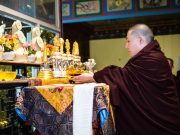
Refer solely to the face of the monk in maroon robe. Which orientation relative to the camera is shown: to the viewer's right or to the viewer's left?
to the viewer's left

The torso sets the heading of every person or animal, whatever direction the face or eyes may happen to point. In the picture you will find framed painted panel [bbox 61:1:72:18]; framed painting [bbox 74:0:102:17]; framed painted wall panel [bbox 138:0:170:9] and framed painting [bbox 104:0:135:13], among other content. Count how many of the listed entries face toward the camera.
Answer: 4

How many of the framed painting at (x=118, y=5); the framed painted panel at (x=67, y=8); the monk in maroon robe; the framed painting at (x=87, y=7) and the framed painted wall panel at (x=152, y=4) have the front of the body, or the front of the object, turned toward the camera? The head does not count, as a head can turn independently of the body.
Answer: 4

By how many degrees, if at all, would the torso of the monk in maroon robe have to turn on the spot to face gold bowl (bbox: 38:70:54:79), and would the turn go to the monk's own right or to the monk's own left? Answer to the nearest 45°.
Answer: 0° — they already face it

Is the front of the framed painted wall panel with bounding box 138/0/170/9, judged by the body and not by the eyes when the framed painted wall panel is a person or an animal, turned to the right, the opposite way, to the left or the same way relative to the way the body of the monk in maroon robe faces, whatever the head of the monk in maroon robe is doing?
to the left

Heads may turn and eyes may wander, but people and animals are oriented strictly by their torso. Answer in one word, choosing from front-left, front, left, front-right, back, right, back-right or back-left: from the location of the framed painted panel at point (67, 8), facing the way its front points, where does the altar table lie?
front

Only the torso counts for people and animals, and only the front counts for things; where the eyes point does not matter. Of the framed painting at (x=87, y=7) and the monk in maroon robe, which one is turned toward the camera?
the framed painting

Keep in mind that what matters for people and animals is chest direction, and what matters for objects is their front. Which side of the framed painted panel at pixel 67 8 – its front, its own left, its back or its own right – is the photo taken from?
front

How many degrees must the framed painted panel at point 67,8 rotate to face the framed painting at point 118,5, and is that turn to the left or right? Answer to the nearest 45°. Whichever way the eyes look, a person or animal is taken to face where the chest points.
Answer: approximately 45° to its left

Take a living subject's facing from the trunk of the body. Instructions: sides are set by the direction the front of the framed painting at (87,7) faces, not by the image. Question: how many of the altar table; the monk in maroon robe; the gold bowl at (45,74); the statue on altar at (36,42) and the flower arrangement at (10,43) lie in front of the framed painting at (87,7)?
5

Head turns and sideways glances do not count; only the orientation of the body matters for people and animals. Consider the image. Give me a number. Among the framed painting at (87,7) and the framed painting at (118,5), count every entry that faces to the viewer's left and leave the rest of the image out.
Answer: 0

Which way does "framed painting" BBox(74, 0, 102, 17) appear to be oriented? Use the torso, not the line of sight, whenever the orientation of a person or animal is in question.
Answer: toward the camera

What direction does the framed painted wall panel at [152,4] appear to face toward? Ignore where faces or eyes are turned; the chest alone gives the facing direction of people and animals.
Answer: toward the camera

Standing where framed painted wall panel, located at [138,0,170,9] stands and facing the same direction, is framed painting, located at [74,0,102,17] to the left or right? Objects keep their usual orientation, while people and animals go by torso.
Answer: on its right

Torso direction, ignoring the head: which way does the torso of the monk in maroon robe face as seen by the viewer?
to the viewer's left

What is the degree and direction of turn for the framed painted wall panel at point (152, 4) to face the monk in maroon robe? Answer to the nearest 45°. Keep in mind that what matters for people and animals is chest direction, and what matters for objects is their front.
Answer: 0° — it already faces them

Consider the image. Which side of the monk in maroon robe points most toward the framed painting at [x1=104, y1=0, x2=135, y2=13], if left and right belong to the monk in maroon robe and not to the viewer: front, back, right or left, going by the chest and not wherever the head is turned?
right
